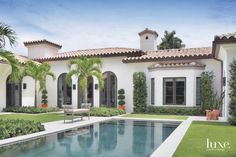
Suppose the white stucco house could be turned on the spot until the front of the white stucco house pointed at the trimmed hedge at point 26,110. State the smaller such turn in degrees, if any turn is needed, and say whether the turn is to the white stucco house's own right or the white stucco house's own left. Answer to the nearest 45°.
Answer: approximately 90° to the white stucco house's own right

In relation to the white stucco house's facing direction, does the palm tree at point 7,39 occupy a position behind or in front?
in front

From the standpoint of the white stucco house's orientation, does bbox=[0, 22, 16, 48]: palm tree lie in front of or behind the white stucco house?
in front

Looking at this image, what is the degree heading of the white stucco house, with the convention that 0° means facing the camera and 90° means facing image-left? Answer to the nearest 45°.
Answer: approximately 0°

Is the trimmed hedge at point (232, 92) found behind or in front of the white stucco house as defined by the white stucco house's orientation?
in front
